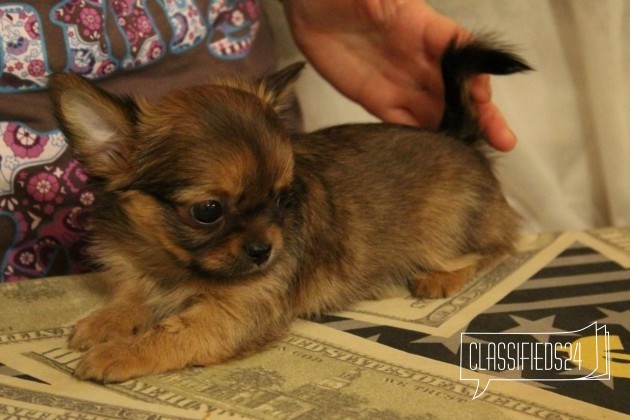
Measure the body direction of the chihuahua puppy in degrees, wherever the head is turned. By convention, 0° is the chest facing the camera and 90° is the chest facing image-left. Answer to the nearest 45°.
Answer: approximately 45°
